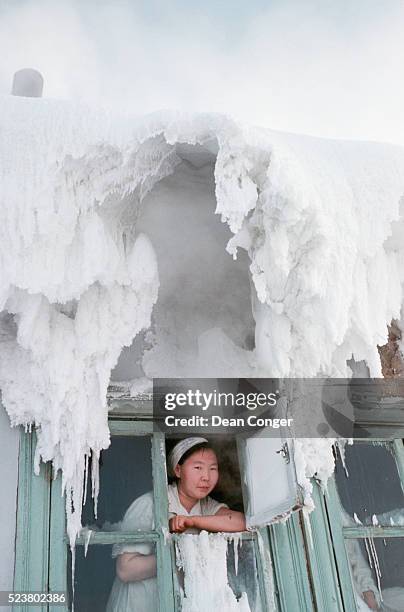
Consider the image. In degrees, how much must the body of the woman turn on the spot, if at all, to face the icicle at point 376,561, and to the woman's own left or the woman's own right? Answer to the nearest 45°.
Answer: approximately 45° to the woman's own left

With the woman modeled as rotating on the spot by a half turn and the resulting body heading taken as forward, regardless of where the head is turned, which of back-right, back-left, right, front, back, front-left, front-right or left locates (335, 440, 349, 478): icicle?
back-right

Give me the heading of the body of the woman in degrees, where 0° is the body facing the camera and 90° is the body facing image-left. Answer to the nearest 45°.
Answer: approximately 315°
